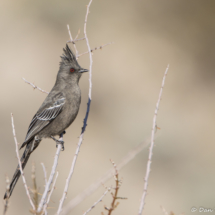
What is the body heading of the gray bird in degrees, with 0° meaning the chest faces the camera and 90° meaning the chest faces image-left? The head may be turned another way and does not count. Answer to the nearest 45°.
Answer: approximately 270°
